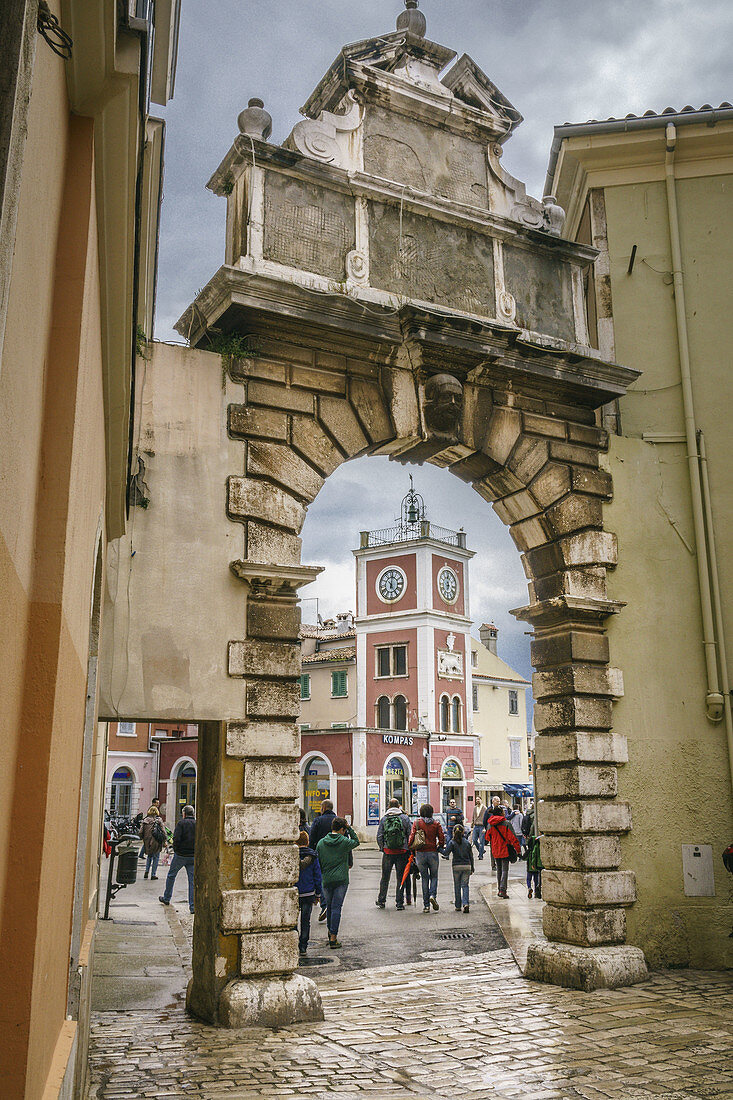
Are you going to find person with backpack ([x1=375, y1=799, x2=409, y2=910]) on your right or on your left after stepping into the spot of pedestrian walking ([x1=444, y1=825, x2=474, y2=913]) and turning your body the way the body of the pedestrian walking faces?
on your left

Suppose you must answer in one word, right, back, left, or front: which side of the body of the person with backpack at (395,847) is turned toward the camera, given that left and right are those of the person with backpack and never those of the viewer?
back

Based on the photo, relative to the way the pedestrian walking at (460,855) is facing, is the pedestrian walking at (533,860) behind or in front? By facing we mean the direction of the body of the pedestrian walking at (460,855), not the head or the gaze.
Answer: in front

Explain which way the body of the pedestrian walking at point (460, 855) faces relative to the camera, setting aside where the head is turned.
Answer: away from the camera

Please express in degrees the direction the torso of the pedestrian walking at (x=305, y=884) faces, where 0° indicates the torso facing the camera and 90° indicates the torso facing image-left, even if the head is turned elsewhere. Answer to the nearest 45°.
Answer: approximately 180°

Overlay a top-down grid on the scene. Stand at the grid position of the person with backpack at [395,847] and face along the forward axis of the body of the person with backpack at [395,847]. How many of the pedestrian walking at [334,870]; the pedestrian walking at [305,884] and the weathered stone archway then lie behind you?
3

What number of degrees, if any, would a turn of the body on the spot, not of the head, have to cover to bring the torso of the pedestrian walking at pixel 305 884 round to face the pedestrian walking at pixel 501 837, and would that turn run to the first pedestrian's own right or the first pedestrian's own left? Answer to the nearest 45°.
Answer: approximately 45° to the first pedestrian's own right

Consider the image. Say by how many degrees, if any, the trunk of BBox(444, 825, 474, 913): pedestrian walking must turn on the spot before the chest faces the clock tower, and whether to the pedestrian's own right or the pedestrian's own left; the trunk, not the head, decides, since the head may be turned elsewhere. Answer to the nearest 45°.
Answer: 0° — they already face it
